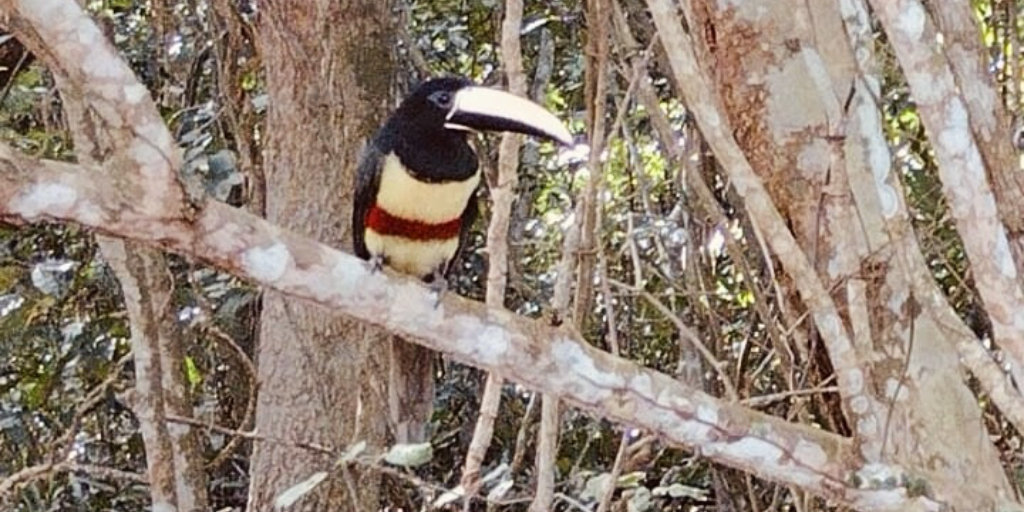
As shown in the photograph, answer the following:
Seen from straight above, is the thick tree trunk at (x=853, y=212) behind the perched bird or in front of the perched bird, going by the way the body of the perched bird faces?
in front

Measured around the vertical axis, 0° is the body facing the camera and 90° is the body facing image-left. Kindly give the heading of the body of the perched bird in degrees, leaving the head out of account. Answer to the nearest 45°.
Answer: approximately 315°
